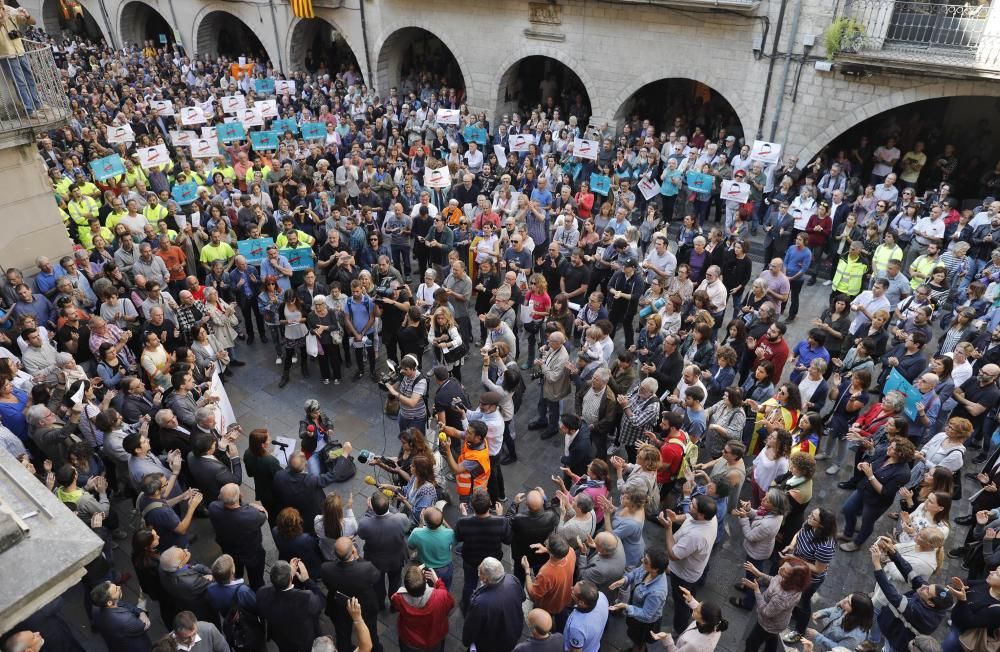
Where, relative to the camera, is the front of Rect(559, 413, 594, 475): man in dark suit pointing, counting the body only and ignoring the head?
to the viewer's left

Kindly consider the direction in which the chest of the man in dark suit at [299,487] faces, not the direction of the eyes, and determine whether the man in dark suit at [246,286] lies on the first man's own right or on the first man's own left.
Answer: on the first man's own left

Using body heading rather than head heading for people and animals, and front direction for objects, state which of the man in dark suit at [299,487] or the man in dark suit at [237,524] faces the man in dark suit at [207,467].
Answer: the man in dark suit at [237,524]

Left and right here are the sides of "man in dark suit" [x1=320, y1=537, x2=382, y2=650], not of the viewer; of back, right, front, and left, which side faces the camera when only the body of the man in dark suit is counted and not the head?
back

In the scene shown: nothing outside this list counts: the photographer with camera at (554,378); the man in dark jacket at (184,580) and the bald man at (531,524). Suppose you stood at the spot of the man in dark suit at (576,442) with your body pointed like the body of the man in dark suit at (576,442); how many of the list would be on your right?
1

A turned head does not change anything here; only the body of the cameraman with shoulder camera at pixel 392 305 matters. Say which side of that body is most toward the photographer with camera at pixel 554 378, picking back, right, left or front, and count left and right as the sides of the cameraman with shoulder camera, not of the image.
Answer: left

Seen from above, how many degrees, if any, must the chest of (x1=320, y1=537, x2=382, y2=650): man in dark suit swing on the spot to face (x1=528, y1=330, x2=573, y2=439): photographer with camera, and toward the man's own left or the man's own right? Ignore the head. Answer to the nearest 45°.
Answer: approximately 45° to the man's own right

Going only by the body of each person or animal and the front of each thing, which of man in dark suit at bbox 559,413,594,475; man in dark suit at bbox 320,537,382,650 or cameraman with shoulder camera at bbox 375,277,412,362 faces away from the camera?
man in dark suit at bbox 320,537,382,650

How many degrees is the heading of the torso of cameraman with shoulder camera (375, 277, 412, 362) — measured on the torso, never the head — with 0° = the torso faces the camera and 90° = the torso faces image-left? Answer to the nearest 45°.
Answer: approximately 45°

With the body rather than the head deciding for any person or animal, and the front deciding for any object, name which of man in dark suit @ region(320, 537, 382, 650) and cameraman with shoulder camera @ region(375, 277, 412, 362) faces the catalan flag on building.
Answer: the man in dark suit

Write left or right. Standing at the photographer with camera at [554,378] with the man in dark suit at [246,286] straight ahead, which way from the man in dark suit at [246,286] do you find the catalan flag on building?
right

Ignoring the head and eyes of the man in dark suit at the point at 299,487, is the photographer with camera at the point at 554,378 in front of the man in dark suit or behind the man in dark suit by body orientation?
in front

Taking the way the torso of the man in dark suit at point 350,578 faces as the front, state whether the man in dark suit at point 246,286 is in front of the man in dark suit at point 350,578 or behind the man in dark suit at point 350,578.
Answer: in front

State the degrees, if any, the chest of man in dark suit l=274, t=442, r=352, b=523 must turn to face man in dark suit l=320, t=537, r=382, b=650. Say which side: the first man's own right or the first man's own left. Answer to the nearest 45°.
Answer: approximately 135° to the first man's own right

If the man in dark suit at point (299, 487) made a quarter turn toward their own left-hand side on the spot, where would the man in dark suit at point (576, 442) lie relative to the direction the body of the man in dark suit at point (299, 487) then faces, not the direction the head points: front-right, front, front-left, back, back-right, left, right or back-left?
back-right
